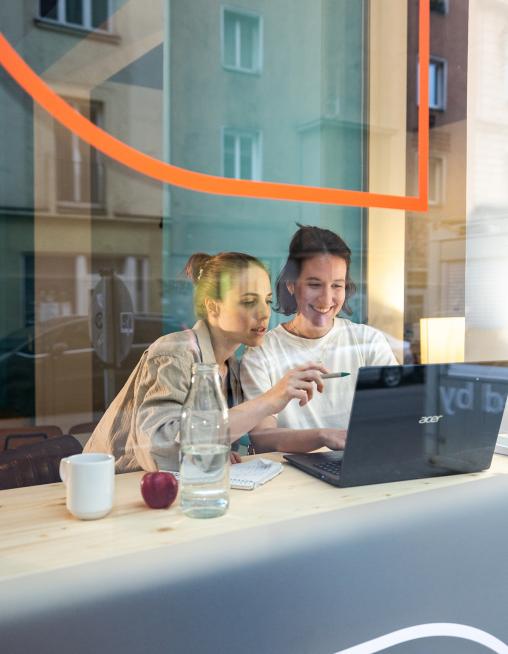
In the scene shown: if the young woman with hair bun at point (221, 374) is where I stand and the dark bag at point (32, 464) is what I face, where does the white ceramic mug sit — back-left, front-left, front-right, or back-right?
front-left

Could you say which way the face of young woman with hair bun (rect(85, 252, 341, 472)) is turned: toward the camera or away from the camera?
toward the camera

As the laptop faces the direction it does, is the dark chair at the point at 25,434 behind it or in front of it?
in front

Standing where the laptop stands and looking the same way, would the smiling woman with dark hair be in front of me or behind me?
in front

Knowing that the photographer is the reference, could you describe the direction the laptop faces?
facing away from the viewer and to the left of the viewer

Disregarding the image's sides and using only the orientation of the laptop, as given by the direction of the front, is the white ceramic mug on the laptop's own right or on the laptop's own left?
on the laptop's own left

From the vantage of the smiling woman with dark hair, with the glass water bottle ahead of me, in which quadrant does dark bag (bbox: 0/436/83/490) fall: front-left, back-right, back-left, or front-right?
front-right

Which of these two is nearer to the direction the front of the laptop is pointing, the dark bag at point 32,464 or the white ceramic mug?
the dark bag

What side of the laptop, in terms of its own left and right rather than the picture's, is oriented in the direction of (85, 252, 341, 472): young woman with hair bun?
front

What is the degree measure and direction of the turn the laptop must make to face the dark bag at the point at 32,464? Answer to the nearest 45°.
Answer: approximately 45° to its left
